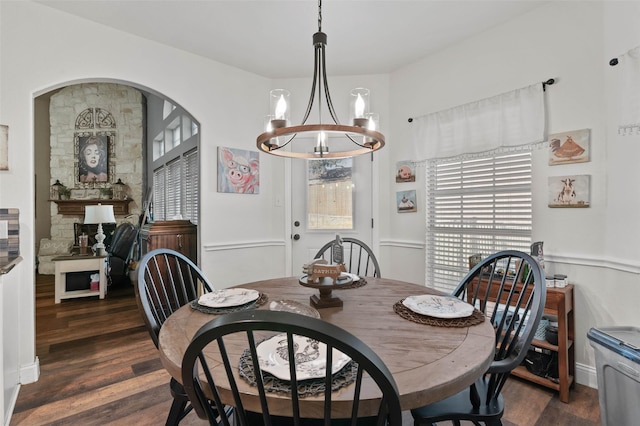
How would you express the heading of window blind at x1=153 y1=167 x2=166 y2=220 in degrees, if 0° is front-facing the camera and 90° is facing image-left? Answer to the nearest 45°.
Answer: approximately 45°

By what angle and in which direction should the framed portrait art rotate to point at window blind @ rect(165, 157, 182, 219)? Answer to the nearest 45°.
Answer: approximately 45° to its left

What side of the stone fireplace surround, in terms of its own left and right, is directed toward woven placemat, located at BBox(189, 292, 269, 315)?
front

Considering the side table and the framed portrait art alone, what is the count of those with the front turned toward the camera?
2

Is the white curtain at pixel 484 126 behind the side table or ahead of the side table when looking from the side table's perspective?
ahead

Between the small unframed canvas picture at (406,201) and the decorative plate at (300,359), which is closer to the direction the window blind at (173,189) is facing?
the decorative plate

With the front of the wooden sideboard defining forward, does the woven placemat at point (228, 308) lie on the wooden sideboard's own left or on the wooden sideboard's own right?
on the wooden sideboard's own left

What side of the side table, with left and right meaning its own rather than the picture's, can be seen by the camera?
front
